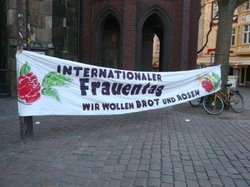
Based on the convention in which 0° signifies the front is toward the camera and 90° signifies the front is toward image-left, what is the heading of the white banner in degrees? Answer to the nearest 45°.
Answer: approximately 315°
